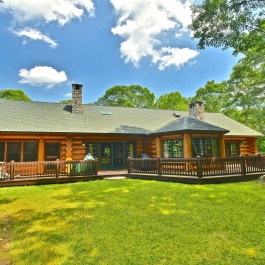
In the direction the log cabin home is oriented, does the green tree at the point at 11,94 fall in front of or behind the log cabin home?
behind
